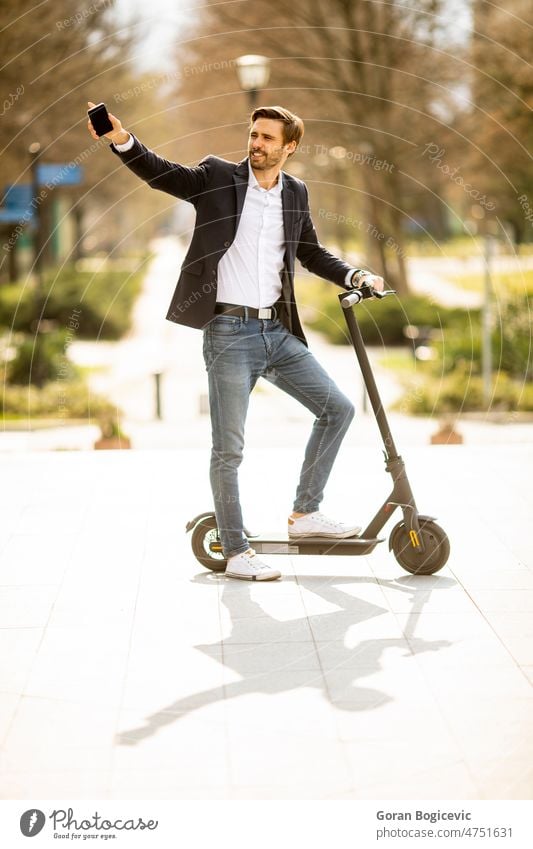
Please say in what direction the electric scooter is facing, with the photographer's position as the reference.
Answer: facing to the right of the viewer

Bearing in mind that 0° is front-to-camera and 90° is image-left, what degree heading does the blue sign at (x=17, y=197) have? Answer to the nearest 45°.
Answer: approximately 0°

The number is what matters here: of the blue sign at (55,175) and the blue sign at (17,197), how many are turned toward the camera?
2

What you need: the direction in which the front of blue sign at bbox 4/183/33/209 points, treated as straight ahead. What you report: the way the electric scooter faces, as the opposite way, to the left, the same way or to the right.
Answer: to the left

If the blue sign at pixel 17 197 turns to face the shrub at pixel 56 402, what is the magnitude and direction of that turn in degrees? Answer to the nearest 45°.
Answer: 0° — it already faces it

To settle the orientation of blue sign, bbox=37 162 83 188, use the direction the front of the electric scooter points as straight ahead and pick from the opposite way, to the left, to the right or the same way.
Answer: to the right

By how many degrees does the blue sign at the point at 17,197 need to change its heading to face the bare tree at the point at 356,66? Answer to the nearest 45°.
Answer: approximately 90° to its left

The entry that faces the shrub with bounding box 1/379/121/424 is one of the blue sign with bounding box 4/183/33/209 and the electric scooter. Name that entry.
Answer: the blue sign

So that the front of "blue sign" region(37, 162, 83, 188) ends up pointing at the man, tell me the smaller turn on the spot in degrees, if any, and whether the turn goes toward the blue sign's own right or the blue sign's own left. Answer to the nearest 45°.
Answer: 0° — it already faces them

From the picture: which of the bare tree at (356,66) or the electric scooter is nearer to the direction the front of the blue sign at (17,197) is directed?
the electric scooter

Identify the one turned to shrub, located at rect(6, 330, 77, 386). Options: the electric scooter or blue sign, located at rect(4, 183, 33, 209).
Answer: the blue sign

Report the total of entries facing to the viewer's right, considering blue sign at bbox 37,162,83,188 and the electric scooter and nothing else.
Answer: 1
